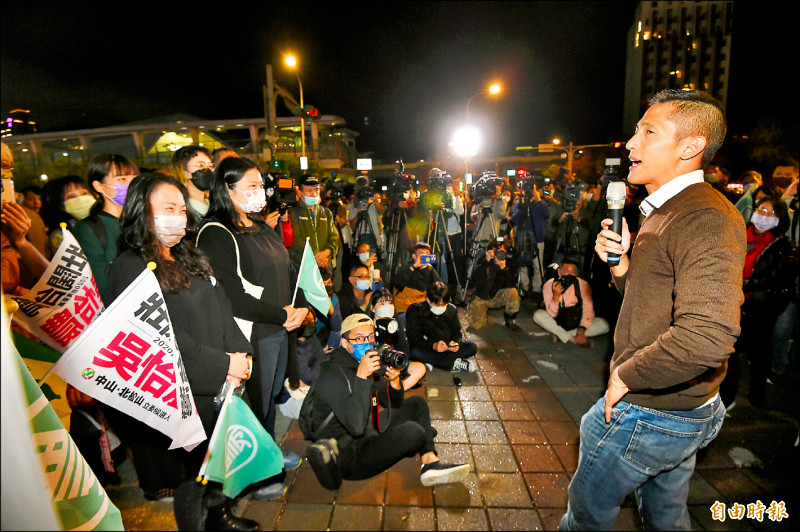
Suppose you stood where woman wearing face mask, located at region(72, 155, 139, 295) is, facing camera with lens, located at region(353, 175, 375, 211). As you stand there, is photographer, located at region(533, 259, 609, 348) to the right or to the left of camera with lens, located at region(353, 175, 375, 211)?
right

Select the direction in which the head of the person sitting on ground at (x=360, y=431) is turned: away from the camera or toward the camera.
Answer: toward the camera

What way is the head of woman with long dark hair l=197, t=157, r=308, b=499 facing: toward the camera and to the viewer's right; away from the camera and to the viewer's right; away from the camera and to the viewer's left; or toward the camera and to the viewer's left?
toward the camera and to the viewer's right

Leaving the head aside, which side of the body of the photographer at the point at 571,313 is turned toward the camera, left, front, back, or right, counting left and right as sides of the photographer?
front

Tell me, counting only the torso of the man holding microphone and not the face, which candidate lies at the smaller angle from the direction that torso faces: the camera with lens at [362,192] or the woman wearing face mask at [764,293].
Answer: the camera with lens

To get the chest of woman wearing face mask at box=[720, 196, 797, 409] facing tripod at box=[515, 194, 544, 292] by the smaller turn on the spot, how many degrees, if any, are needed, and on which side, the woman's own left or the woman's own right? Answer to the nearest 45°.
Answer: approximately 90° to the woman's own right

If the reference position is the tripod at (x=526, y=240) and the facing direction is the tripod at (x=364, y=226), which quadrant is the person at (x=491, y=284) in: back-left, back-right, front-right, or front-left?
front-left

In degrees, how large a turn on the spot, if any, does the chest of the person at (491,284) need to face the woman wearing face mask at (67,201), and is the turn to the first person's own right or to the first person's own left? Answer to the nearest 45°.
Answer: approximately 45° to the first person's own right

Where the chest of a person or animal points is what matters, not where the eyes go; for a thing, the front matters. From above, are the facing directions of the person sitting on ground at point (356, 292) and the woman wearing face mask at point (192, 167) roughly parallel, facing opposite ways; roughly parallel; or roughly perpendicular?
roughly parallel

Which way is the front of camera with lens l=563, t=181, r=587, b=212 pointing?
toward the camera

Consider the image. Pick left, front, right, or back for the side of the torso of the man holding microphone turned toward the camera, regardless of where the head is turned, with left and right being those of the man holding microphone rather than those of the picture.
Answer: left

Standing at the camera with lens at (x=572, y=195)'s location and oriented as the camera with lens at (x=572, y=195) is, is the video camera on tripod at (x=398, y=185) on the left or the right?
on its right

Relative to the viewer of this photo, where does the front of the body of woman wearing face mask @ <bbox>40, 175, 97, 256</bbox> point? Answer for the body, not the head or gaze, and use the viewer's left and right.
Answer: facing the viewer and to the right of the viewer

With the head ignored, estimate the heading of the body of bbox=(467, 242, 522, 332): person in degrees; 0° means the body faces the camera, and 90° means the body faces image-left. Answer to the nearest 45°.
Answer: approximately 0°
